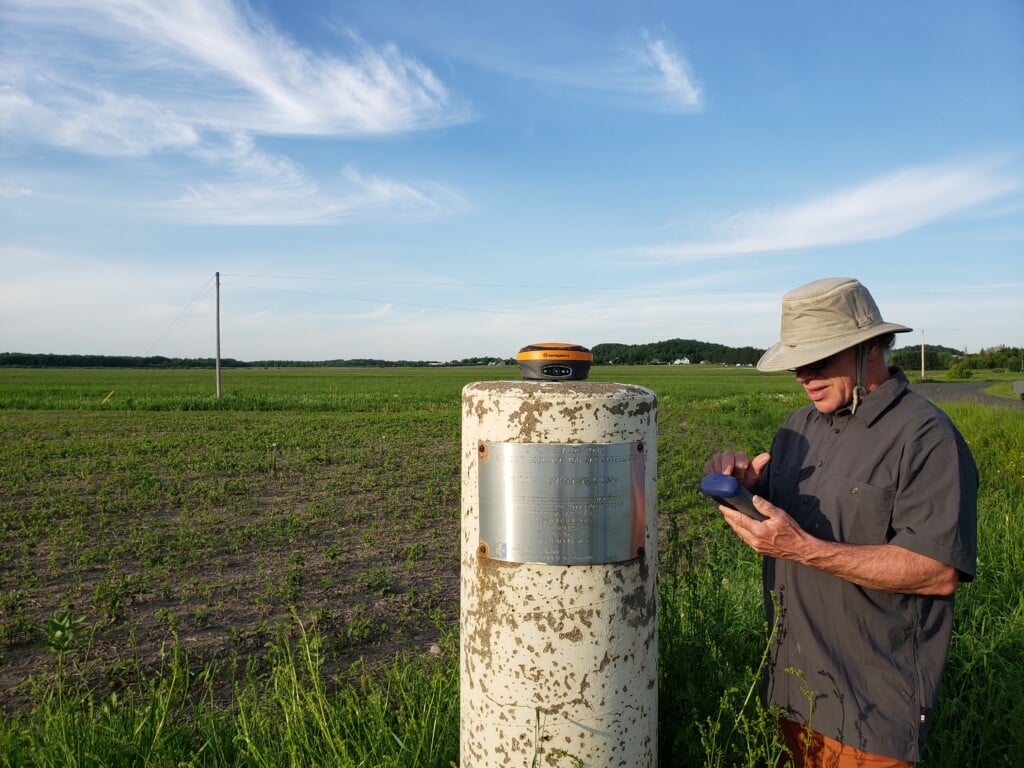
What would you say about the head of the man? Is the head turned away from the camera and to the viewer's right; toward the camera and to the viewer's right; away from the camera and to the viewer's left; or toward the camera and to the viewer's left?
toward the camera and to the viewer's left

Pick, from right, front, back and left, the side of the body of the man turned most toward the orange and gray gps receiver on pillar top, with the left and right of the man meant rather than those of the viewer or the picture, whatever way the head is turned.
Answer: front

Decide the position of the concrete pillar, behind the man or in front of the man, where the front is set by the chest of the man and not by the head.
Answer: in front

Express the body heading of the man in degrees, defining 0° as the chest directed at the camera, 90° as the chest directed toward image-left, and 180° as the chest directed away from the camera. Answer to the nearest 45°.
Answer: approximately 45°
